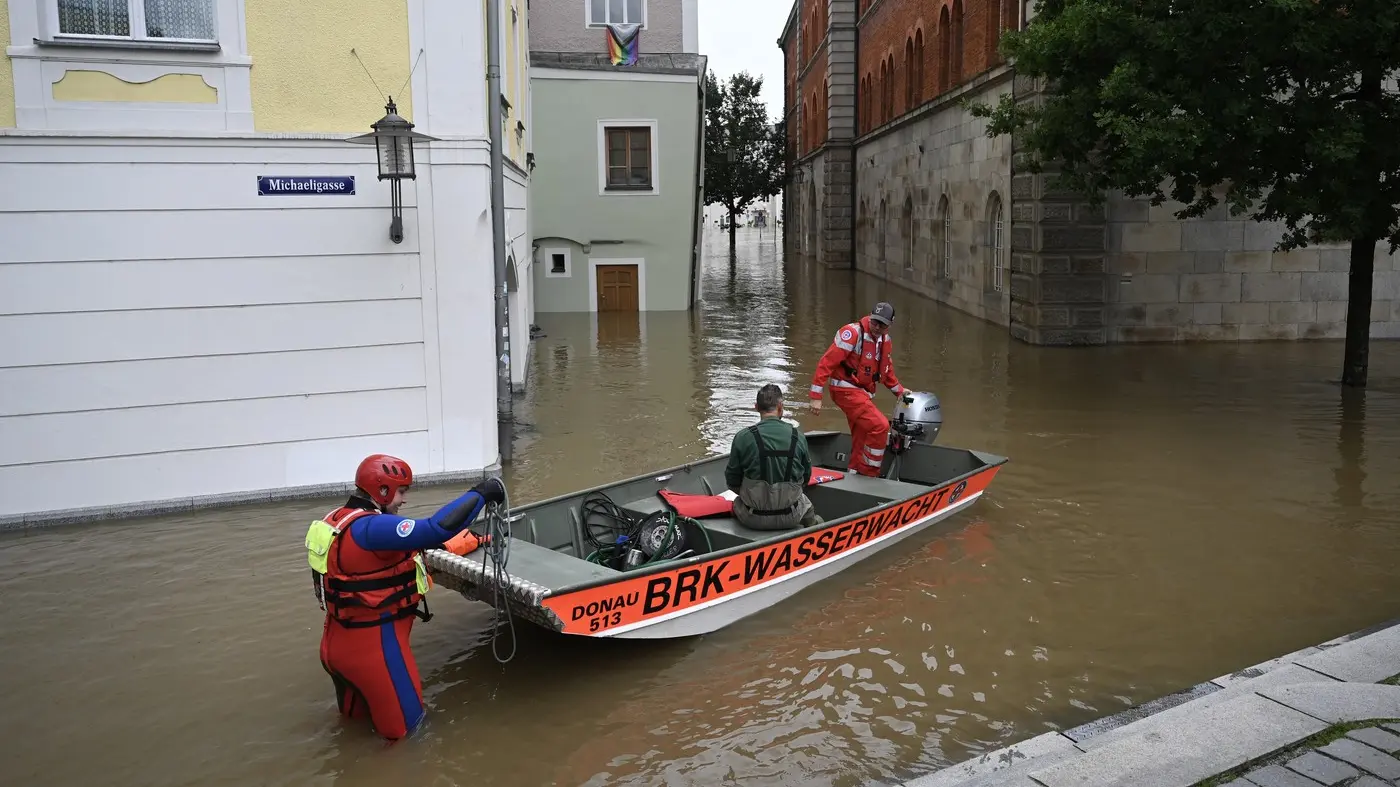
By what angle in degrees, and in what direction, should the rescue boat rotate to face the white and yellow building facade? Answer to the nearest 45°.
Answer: approximately 90° to its right

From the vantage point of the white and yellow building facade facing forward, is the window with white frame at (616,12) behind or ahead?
behind

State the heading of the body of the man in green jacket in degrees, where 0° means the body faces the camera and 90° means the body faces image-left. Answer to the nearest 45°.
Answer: approximately 180°

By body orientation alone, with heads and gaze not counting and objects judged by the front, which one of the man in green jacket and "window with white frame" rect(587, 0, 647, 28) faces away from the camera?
the man in green jacket

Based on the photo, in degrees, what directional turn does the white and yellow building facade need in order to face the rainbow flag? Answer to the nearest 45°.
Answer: approximately 135° to its left

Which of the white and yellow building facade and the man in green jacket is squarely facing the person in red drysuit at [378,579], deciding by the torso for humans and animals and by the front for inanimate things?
the white and yellow building facade

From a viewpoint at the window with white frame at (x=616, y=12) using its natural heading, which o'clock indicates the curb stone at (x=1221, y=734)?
The curb stone is roughly at 12 o'clock from the window with white frame.

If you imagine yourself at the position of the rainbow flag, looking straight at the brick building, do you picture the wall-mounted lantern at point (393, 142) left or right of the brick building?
right

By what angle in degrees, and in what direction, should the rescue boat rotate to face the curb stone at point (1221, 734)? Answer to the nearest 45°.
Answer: approximately 90° to its left
